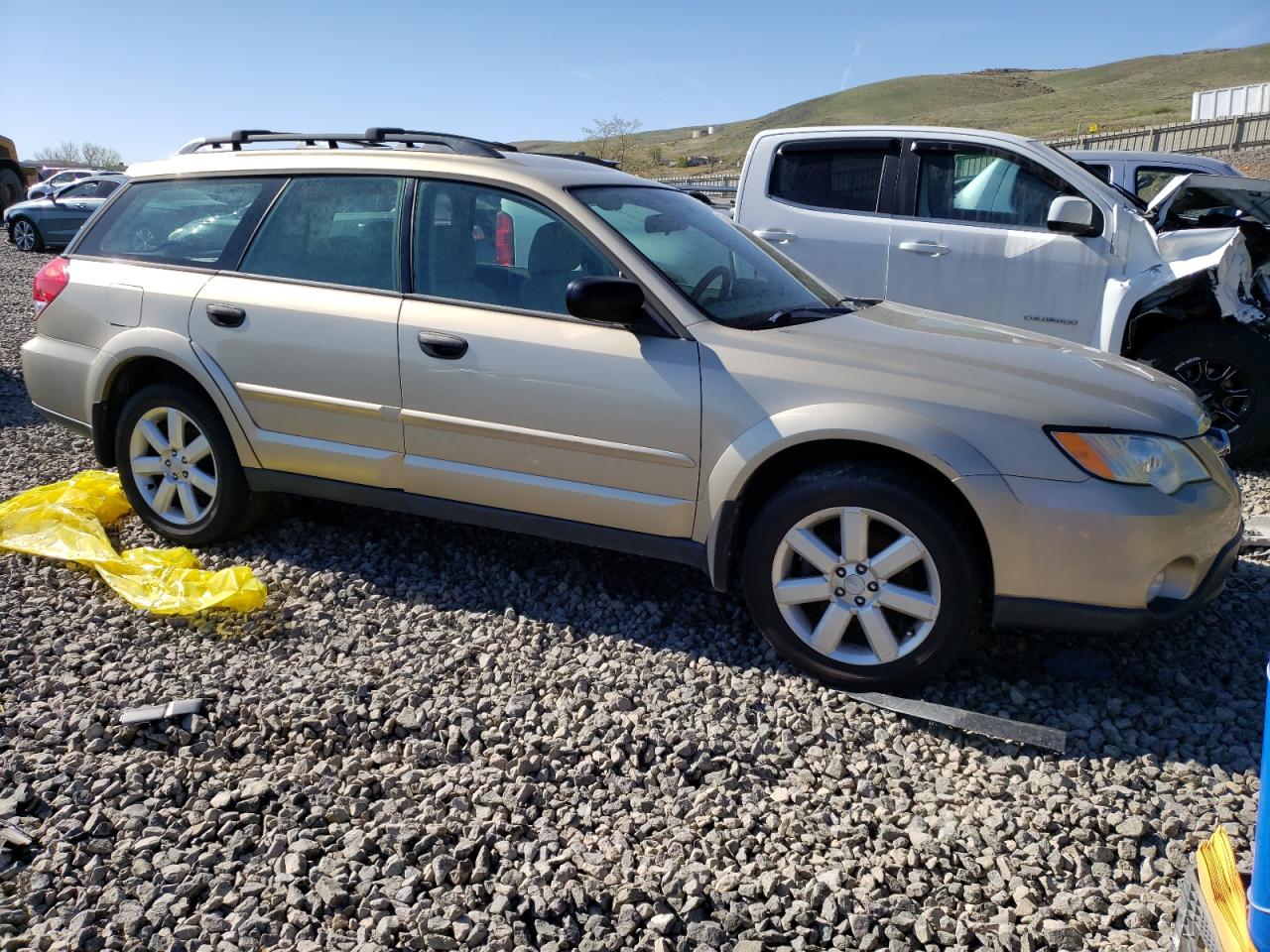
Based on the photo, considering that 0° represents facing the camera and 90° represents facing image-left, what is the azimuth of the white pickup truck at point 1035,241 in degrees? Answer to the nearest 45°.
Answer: approximately 270°

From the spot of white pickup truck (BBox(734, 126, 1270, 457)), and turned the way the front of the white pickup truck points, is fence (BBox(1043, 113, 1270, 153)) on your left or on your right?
on your left

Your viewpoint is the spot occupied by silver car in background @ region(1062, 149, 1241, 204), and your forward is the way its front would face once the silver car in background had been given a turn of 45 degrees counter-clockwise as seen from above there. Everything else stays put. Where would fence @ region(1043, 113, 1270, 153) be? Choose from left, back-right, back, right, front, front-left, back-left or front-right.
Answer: front-left

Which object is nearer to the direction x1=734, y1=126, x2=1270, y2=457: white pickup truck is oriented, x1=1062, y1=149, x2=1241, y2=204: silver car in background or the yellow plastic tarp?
the silver car in background

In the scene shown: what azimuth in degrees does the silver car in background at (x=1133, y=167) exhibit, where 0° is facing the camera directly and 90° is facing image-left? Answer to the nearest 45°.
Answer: approximately 270°

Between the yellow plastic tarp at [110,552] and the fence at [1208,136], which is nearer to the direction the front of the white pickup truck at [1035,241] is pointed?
the fence

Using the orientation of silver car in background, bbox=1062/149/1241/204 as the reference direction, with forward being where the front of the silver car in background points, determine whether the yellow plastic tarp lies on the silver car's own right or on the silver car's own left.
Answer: on the silver car's own right

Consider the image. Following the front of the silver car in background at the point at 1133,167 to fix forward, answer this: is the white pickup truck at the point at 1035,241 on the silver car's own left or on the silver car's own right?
on the silver car's own right

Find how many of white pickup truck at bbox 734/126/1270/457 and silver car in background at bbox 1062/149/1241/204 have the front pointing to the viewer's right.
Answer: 2
